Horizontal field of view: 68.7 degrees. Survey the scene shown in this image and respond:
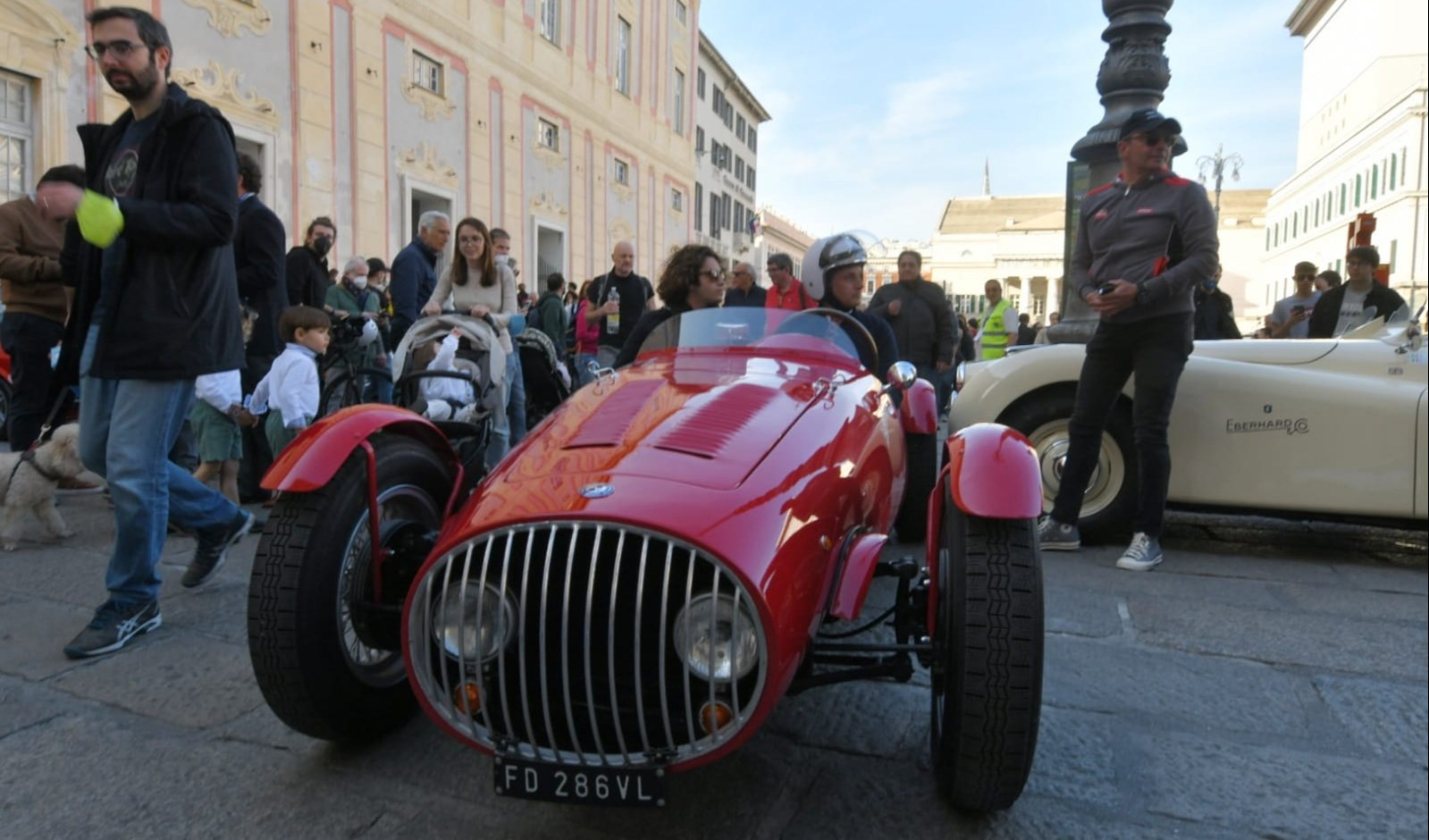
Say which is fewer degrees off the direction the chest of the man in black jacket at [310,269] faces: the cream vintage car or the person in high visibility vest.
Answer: the cream vintage car

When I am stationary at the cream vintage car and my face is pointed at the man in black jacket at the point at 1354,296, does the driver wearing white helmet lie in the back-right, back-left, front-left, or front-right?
back-left

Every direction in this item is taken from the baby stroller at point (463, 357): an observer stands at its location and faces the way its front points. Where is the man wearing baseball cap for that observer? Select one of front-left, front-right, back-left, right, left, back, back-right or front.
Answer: left

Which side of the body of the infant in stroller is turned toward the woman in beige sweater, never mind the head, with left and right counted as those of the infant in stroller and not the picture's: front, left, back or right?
back

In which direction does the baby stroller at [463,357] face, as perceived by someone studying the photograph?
facing the viewer and to the left of the viewer

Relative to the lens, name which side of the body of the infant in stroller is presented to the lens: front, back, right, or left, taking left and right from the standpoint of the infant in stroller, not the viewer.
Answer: front

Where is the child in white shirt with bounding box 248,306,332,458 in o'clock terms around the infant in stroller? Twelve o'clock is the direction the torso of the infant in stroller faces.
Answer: The child in white shirt is roughly at 3 o'clock from the infant in stroller.

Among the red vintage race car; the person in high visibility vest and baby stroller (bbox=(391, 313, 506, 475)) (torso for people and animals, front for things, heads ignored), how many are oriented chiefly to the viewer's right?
0

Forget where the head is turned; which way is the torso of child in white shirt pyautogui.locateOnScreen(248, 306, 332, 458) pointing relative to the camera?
to the viewer's right
